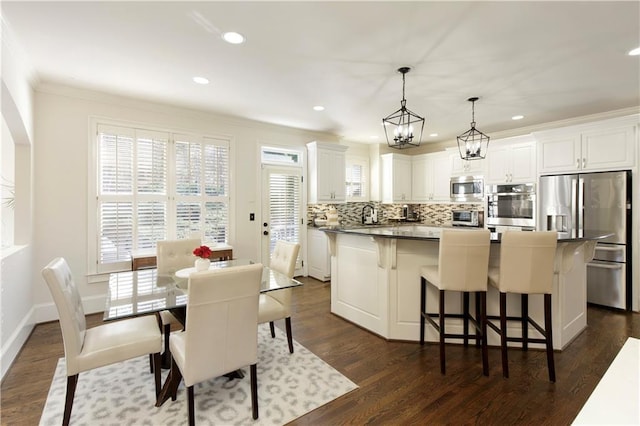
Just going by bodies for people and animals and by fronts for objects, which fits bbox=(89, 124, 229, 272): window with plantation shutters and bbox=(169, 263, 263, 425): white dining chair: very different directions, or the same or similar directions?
very different directions

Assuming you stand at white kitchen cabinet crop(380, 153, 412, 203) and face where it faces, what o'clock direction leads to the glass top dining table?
The glass top dining table is roughly at 2 o'clock from the white kitchen cabinet.

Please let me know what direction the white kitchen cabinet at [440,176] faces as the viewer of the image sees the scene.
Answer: facing the viewer and to the left of the viewer

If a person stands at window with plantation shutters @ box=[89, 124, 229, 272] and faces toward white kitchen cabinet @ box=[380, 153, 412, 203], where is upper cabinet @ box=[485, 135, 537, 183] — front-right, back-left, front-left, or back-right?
front-right

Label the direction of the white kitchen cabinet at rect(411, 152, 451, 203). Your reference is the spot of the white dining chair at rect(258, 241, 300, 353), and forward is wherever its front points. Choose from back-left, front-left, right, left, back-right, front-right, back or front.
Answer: back

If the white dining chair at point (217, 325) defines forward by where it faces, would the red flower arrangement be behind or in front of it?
in front

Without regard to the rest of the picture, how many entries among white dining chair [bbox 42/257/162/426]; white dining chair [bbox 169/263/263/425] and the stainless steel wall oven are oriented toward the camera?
1

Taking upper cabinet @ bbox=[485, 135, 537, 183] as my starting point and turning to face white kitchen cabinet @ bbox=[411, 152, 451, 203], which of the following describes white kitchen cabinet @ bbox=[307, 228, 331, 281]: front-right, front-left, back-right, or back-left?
front-left

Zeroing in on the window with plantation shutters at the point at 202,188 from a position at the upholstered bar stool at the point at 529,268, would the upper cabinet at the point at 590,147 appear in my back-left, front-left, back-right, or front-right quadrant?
back-right

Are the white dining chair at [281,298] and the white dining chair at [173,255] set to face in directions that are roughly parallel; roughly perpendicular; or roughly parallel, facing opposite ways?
roughly perpendicular

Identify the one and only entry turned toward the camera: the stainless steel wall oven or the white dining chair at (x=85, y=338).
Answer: the stainless steel wall oven

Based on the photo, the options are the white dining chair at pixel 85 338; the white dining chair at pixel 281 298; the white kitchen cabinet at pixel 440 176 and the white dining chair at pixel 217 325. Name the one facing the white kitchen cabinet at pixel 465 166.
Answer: the white dining chair at pixel 85 338

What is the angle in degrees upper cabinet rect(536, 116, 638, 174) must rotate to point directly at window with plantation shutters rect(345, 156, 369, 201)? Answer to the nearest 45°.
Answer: approximately 45° to its right

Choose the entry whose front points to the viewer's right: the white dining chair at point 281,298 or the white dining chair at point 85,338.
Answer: the white dining chair at point 85,338

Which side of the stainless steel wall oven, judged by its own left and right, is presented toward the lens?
front

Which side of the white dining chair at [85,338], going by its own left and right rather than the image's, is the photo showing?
right

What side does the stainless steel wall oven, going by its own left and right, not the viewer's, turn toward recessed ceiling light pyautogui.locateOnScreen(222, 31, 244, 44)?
front

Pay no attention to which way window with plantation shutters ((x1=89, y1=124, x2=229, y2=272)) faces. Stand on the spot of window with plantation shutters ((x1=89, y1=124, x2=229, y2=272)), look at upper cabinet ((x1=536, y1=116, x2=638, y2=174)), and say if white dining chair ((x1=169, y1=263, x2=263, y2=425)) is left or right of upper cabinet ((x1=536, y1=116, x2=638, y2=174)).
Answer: right

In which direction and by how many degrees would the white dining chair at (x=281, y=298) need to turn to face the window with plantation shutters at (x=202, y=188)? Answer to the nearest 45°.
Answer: approximately 90° to its right

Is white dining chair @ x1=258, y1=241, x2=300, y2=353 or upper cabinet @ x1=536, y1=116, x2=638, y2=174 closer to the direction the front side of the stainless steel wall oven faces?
the white dining chair
